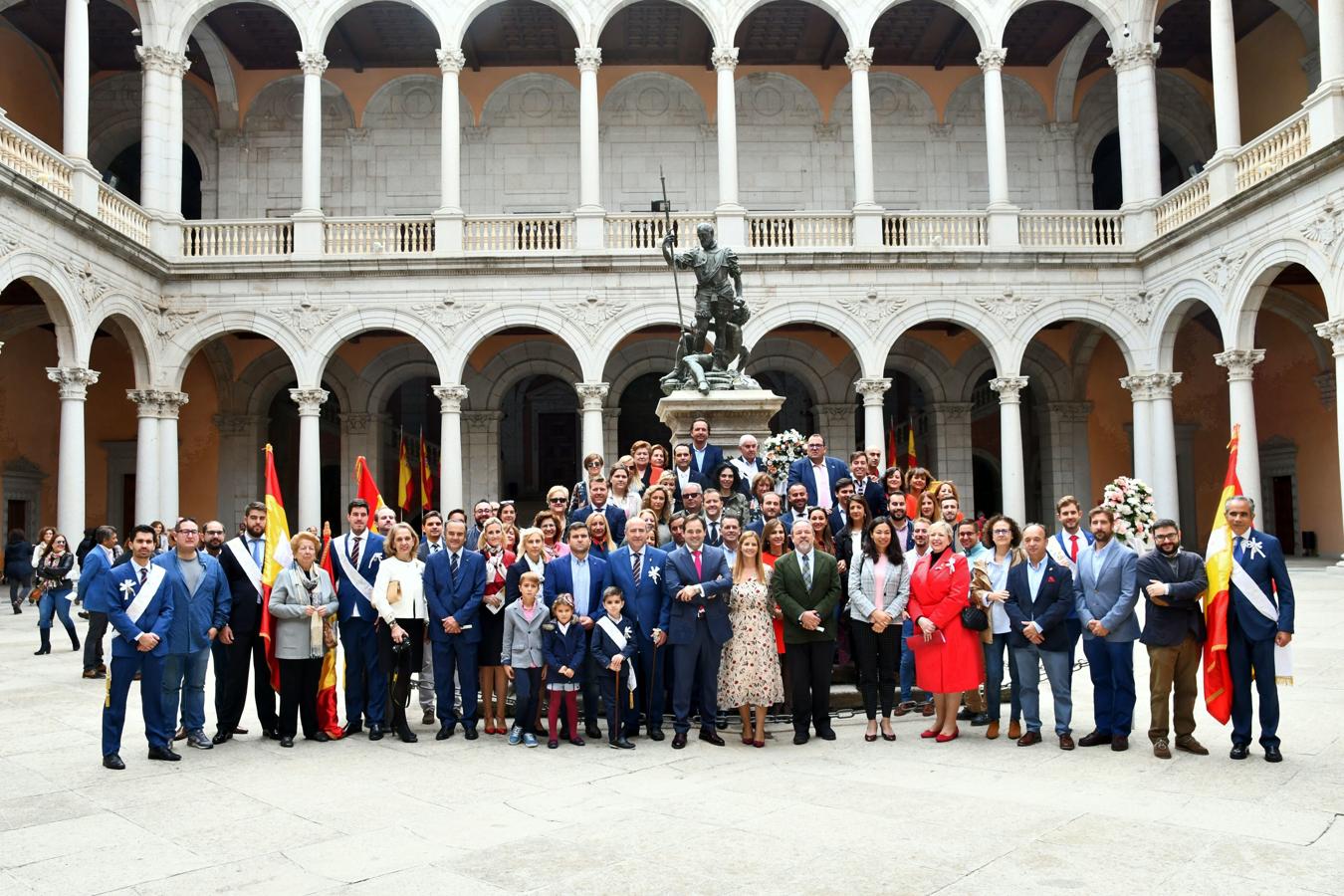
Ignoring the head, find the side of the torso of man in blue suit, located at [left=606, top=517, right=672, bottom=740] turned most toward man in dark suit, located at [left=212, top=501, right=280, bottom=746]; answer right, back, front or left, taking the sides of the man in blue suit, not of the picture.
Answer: right

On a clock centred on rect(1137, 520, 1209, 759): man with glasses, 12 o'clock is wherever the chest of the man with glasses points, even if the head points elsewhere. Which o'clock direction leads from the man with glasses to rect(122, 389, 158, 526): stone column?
The stone column is roughly at 4 o'clock from the man with glasses.

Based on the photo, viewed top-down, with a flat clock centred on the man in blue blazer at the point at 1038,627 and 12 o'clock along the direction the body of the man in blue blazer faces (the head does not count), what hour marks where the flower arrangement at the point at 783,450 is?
The flower arrangement is roughly at 5 o'clock from the man in blue blazer.

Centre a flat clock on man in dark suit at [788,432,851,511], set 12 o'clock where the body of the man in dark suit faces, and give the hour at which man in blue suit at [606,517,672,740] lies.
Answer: The man in blue suit is roughly at 1 o'clock from the man in dark suit.

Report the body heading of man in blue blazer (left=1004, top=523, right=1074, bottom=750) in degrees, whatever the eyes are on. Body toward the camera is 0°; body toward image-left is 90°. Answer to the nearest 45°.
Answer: approximately 0°

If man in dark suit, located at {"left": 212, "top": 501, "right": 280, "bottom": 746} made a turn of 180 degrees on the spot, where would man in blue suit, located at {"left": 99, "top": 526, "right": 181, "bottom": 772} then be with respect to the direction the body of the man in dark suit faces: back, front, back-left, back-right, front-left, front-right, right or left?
back-left

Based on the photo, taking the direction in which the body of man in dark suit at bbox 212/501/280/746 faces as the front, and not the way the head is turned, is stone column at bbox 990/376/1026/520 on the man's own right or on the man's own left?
on the man's own left

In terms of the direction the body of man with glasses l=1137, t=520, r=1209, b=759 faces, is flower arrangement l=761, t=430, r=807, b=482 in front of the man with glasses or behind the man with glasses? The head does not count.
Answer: behind

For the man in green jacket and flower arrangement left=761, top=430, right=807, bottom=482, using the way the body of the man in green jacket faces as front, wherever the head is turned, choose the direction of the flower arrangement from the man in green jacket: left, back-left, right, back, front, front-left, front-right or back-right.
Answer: back

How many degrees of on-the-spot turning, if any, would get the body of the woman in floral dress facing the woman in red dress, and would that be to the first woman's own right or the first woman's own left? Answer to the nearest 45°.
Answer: approximately 90° to the first woman's own left

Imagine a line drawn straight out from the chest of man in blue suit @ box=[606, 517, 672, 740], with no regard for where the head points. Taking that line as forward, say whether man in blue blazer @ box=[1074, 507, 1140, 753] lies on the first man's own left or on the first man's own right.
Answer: on the first man's own left

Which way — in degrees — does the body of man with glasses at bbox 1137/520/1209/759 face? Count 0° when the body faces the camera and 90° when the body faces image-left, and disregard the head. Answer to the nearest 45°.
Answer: approximately 0°
